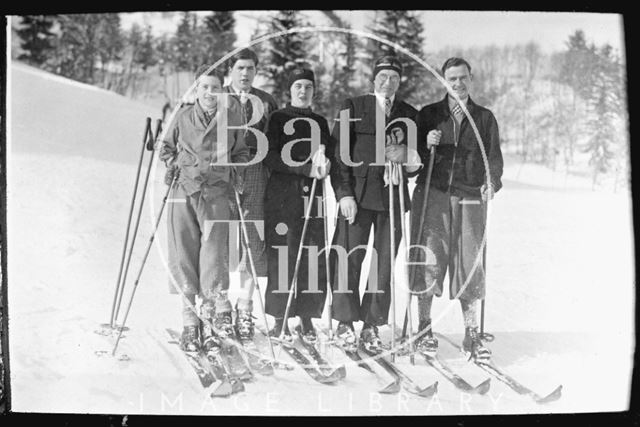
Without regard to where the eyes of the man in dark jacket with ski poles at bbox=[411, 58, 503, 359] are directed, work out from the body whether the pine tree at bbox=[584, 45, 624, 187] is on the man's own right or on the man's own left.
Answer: on the man's own left

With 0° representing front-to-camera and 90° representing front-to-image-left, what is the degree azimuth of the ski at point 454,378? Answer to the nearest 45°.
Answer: approximately 315°

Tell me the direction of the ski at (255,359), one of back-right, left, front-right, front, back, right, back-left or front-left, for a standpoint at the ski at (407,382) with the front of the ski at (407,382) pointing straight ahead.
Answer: back-right

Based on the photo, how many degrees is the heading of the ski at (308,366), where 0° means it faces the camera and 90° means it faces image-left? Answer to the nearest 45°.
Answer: approximately 315°

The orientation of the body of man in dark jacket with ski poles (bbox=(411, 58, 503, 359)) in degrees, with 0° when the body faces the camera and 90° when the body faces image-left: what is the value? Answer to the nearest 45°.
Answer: approximately 0°
